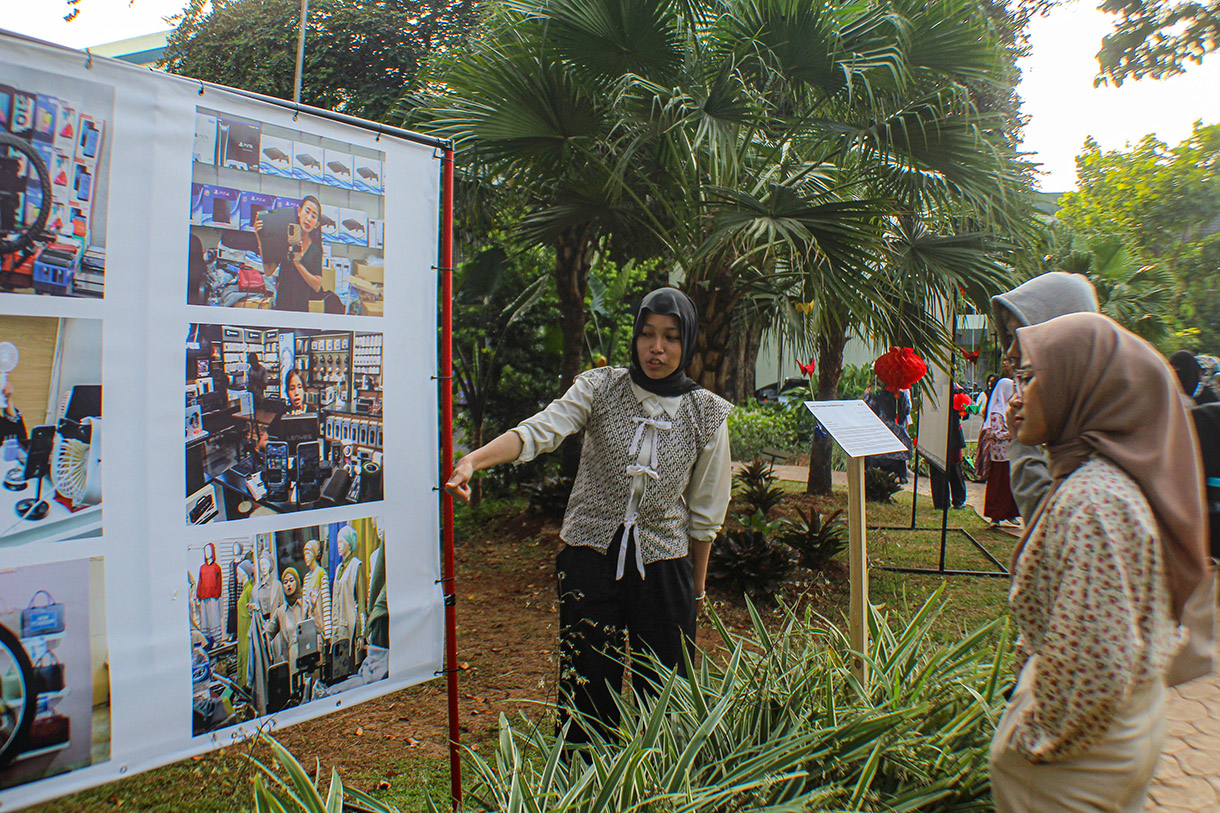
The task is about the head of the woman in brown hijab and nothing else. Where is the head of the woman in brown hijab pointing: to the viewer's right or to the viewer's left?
to the viewer's left

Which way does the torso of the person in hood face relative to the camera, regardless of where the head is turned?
to the viewer's left

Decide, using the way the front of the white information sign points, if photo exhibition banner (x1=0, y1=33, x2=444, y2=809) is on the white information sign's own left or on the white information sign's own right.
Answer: on the white information sign's own right

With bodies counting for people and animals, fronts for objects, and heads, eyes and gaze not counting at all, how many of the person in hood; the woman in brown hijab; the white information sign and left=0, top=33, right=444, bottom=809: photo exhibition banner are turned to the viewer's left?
2

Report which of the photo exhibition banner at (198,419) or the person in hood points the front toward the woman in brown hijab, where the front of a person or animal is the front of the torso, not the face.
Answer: the photo exhibition banner

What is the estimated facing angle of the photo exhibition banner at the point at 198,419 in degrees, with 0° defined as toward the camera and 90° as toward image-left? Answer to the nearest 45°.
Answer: approximately 315°

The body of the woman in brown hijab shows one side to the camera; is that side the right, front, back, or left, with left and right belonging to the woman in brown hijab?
left

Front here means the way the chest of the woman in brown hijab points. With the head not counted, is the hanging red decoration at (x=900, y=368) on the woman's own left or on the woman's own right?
on the woman's own right

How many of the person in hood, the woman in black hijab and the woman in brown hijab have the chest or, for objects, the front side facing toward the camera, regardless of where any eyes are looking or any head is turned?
1

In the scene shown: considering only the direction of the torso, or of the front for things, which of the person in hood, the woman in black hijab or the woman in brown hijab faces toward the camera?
the woman in black hijab

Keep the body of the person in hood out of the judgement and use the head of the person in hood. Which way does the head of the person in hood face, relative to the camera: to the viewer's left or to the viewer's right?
to the viewer's left

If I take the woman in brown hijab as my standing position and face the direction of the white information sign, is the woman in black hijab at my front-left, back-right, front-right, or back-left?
front-left

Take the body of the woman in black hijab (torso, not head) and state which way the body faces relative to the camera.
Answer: toward the camera

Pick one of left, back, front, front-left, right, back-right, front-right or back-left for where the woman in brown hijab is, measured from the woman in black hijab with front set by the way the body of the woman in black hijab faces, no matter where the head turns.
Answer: front-left

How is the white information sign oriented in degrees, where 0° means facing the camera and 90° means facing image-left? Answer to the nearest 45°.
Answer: approximately 315°
